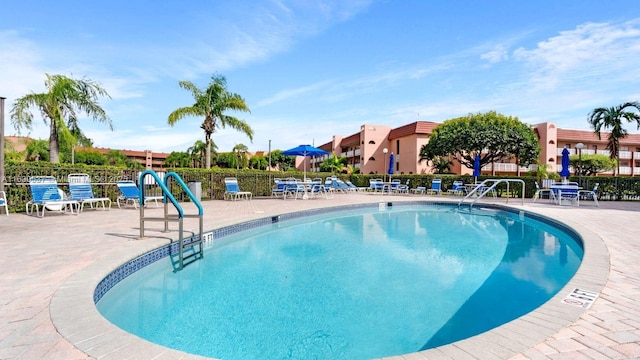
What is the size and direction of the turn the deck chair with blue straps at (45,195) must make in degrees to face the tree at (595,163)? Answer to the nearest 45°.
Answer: approximately 45° to its left

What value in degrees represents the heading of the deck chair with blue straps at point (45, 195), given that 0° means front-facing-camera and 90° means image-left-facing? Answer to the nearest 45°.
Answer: approximately 315°

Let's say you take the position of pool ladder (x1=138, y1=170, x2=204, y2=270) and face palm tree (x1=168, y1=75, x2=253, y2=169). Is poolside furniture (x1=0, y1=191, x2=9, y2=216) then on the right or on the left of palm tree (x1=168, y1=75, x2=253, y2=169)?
left

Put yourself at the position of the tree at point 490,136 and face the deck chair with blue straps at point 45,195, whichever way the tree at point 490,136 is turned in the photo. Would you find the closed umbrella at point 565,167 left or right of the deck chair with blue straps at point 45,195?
left

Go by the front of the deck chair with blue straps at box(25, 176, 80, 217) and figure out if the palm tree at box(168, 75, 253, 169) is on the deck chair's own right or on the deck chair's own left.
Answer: on the deck chair's own left
